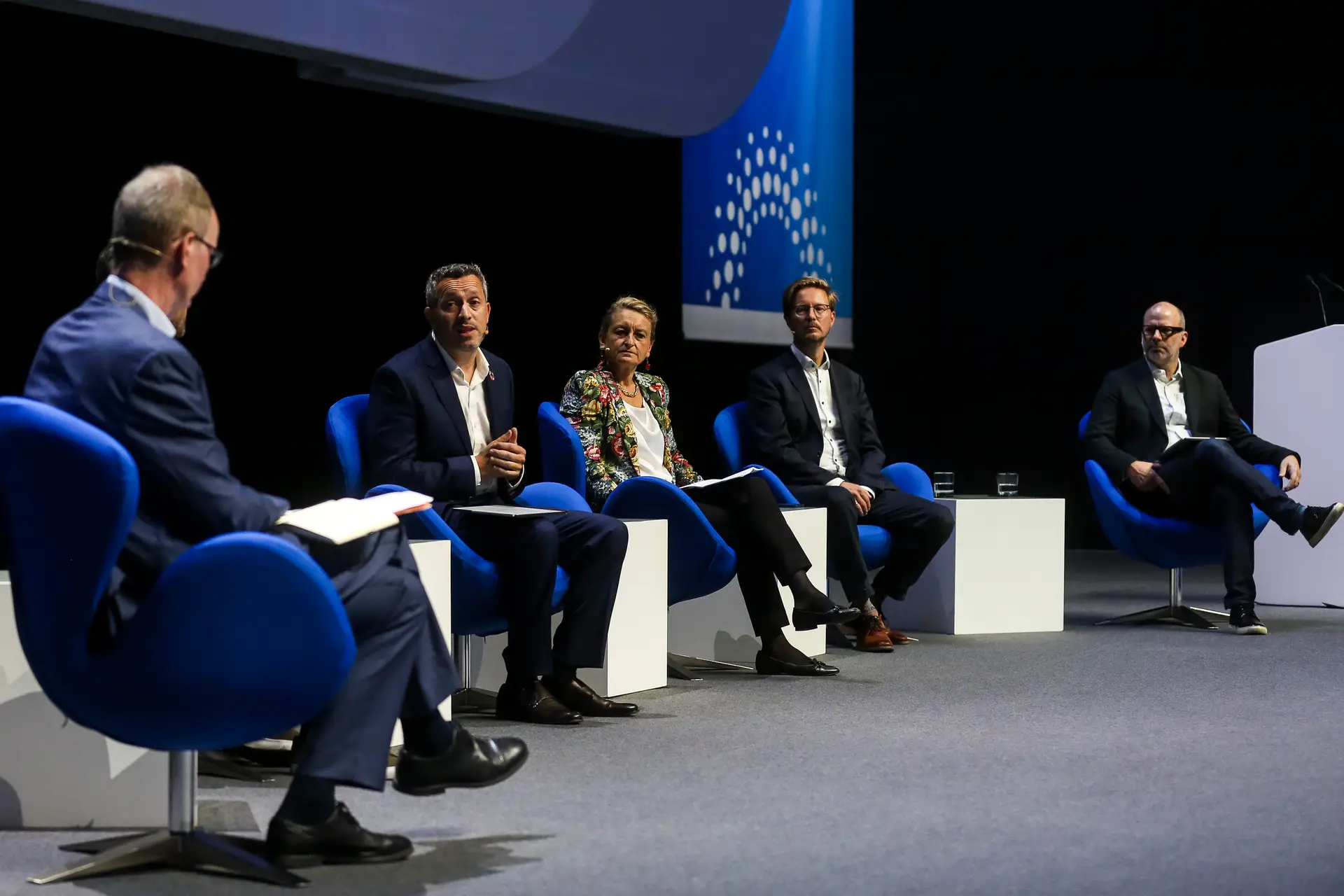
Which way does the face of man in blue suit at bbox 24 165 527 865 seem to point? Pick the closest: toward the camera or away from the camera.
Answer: away from the camera

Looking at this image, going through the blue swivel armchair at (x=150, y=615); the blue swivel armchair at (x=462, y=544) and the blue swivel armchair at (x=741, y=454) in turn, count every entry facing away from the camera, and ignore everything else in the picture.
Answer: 0

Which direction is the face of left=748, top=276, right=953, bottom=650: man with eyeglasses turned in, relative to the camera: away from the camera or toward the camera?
toward the camera

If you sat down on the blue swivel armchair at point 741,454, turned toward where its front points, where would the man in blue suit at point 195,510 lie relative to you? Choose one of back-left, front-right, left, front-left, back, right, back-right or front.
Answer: front-right

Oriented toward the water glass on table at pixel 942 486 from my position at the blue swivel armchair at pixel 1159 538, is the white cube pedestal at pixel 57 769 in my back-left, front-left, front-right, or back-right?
front-left

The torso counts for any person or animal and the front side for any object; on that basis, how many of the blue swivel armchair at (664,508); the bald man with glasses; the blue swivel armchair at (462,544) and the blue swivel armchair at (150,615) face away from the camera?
0

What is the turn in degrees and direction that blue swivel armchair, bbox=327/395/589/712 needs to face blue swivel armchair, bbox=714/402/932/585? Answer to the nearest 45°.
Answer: approximately 90° to its left

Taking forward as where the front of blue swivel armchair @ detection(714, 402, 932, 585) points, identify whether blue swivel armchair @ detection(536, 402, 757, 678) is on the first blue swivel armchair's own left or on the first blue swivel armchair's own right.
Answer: on the first blue swivel armchair's own right

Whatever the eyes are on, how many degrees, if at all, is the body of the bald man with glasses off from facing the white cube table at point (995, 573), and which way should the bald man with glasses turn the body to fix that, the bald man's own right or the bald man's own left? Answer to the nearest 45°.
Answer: approximately 90° to the bald man's own right

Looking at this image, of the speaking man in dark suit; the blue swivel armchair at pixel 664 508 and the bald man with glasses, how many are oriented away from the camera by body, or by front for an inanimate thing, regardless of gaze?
0

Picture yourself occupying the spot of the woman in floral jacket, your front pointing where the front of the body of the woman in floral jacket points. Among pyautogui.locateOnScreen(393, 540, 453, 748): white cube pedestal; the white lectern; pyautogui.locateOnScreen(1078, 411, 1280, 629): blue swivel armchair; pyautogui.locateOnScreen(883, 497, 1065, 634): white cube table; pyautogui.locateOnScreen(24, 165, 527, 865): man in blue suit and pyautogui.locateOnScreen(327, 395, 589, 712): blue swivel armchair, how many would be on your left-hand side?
3

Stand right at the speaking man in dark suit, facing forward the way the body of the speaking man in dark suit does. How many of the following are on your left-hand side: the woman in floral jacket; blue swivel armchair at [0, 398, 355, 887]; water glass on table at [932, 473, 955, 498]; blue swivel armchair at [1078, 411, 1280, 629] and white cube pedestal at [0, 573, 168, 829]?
3

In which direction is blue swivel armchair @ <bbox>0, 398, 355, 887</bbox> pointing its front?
to the viewer's right

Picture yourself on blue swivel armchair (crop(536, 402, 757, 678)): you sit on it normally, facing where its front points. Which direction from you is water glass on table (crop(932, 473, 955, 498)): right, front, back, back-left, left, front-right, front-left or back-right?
left
